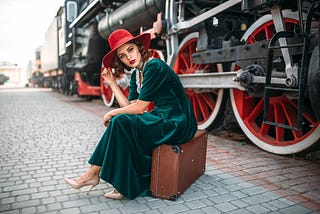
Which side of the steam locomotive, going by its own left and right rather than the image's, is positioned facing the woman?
right

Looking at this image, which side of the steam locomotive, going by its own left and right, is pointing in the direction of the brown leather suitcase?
right
